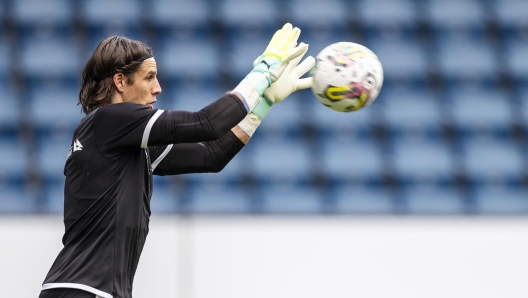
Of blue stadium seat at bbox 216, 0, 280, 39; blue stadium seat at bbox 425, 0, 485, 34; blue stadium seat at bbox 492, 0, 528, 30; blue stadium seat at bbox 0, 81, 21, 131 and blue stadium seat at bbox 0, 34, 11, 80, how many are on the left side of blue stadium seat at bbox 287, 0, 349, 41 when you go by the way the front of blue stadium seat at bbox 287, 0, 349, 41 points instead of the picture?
2

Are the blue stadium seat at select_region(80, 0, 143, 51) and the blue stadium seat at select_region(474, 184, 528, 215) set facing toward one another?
no

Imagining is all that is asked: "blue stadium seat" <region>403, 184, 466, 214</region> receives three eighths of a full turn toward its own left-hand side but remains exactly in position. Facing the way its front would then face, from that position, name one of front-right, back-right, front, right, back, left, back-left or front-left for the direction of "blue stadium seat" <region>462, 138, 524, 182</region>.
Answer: front

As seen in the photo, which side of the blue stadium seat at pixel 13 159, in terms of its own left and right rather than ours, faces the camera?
front

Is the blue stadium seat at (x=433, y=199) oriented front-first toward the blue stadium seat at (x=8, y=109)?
no

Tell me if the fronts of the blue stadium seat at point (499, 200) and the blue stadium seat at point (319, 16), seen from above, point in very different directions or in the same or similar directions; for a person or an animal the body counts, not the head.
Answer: same or similar directions

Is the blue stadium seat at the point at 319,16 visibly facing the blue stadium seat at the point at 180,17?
no

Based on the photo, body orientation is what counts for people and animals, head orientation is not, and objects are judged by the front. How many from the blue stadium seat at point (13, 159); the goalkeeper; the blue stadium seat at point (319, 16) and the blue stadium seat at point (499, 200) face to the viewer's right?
1

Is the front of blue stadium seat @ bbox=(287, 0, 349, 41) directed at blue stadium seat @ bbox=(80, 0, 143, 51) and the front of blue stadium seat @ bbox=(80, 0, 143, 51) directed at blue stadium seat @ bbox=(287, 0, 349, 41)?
no

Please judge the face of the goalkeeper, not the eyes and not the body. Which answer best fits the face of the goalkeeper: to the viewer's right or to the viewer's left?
to the viewer's right

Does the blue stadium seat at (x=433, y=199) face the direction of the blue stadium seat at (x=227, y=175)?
no

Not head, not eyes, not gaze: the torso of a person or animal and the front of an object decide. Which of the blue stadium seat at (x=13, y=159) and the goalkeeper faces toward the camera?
the blue stadium seat

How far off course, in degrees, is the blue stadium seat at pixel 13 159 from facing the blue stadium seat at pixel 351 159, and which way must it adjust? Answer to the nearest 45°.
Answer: approximately 90° to its left

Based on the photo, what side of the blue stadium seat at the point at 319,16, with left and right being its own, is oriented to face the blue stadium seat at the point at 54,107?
right

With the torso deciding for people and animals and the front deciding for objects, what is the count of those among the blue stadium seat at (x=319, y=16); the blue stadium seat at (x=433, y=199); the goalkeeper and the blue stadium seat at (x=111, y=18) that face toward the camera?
3

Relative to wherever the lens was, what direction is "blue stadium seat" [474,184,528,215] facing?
facing the viewer

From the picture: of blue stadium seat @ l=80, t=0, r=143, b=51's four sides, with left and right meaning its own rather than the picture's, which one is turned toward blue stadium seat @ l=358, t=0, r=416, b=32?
left

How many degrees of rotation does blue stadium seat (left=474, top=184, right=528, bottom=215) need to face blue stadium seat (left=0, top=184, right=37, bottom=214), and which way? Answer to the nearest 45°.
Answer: approximately 45° to its right
